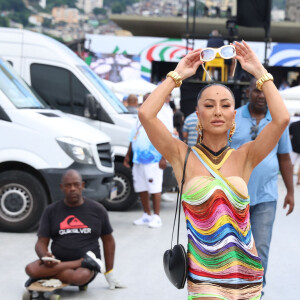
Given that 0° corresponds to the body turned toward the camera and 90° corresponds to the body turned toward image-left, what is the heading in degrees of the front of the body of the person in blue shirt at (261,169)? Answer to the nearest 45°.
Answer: approximately 0°

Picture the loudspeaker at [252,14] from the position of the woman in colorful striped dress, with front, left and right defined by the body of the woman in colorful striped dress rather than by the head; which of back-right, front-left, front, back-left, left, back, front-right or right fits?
back

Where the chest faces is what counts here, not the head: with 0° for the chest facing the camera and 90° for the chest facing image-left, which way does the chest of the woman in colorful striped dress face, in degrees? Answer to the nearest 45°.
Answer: approximately 0°

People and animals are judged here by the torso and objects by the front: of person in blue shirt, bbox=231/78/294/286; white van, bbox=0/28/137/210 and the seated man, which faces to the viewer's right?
the white van

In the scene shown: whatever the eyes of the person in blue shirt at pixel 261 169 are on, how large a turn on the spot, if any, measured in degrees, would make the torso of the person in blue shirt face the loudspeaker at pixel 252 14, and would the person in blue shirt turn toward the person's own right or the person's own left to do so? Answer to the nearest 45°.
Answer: approximately 180°

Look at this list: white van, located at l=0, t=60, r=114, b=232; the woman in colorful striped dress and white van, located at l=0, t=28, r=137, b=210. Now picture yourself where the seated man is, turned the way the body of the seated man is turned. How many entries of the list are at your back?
2

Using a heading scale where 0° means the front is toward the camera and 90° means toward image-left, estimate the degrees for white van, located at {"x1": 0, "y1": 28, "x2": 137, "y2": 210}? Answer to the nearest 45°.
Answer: approximately 270°
